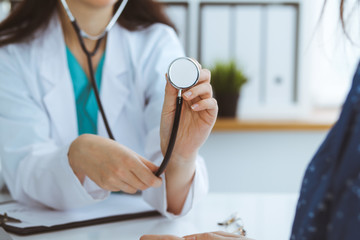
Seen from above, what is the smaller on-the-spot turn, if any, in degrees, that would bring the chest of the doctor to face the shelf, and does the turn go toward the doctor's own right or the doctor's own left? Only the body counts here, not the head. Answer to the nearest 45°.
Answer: approximately 135° to the doctor's own left

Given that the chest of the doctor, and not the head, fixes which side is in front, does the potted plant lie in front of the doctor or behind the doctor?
behind

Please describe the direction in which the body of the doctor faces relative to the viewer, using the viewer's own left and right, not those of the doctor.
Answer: facing the viewer
